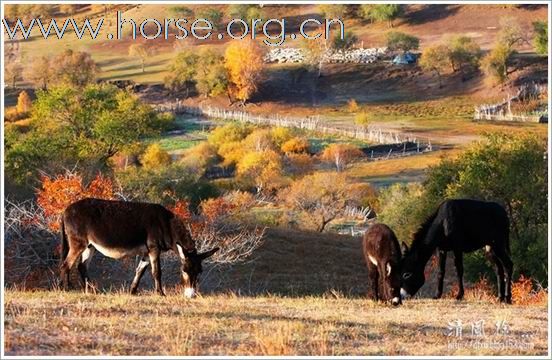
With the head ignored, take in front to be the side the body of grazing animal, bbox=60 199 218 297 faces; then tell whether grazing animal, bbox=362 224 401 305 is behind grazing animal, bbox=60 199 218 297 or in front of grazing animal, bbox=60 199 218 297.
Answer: in front

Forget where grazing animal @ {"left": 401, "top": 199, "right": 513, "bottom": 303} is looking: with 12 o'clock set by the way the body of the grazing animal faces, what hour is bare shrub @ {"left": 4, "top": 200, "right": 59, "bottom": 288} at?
The bare shrub is roughly at 1 o'clock from the grazing animal.

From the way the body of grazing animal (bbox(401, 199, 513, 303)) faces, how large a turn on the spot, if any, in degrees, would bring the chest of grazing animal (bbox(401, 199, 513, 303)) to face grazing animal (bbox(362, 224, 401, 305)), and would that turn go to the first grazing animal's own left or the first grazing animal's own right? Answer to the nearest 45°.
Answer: approximately 45° to the first grazing animal's own left

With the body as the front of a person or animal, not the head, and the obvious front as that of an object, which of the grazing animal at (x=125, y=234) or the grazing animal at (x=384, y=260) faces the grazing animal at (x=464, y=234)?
the grazing animal at (x=125, y=234)

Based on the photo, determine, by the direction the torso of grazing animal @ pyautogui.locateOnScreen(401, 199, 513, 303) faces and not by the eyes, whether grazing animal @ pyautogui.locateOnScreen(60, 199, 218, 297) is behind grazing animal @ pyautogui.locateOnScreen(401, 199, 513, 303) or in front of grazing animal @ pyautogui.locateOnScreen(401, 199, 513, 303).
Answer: in front

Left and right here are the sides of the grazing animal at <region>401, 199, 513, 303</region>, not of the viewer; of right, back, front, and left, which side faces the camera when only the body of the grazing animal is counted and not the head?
left

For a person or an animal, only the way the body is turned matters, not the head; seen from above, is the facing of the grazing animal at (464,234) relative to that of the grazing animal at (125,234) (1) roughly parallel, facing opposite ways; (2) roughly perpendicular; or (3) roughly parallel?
roughly parallel, facing opposite ways

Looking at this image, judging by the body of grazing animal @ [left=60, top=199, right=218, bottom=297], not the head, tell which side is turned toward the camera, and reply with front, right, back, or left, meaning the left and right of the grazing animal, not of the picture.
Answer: right

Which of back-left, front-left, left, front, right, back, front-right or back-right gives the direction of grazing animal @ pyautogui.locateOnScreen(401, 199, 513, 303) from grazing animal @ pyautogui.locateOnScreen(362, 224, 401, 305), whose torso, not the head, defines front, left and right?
left

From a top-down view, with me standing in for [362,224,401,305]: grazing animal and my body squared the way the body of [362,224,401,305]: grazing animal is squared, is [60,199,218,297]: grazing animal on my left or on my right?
on my right
